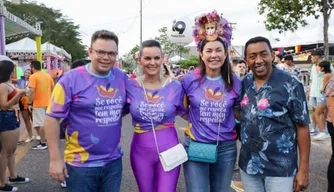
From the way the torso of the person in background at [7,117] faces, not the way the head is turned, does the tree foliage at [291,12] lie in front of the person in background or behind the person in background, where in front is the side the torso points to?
in front

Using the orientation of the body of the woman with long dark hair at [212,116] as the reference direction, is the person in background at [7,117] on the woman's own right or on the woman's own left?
on the woman's own right

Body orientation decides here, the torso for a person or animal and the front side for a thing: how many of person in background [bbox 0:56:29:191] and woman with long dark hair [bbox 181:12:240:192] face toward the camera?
1

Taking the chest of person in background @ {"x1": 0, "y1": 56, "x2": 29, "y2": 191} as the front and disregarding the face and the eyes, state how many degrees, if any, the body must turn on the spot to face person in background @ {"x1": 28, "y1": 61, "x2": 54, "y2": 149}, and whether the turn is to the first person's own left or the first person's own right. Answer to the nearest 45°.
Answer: approximately 90° to the first person's own left

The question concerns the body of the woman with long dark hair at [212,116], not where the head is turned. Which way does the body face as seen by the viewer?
toward the camera

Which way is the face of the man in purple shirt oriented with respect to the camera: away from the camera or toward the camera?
toward the camera

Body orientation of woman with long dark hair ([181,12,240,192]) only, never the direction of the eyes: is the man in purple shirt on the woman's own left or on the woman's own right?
on the woman's own right

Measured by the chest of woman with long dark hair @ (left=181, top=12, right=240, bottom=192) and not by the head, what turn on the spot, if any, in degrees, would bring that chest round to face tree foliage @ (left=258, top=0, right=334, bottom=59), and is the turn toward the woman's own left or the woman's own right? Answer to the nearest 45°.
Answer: approximately 180°

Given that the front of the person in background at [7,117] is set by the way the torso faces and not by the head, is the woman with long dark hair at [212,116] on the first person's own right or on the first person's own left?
on the first person's own right

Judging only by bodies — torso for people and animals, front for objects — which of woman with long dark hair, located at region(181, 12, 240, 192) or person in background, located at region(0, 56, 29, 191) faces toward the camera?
the woman with long dark hair

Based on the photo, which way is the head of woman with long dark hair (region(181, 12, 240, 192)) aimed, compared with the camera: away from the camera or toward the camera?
toward the camera

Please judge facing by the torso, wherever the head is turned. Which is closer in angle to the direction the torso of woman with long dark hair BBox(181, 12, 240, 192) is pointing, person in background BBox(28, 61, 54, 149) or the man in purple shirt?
the man in purple shirt
